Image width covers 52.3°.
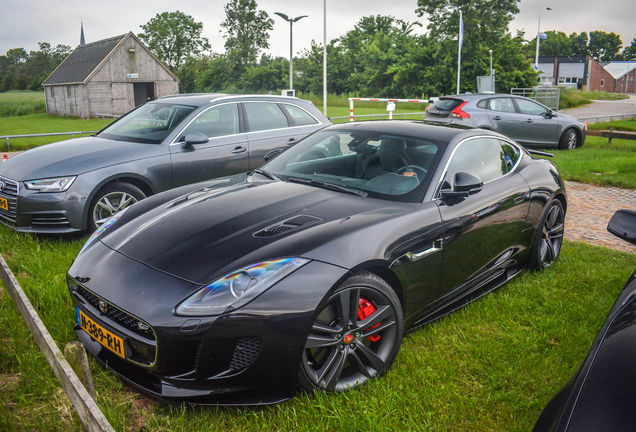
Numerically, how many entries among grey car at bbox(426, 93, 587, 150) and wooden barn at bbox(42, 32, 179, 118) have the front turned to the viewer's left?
0

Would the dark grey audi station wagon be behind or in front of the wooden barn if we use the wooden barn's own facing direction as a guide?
in front

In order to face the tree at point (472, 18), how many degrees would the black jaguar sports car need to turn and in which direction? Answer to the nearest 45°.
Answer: approximately 135° to its right

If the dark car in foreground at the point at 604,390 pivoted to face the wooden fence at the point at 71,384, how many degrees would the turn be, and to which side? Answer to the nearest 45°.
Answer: approximately 45° to its right

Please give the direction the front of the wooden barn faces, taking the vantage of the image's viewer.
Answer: facing the viewer and to the right of the viewer

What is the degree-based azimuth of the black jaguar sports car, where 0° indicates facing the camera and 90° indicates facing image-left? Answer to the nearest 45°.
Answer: approximately 45°

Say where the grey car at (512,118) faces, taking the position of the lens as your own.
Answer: facing away from the viewer and to the right of the viewer
